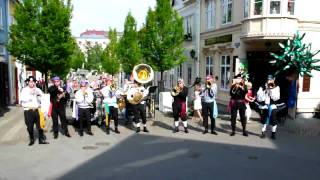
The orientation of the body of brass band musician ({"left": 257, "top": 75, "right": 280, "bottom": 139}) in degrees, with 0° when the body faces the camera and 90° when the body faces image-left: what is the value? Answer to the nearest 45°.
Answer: approximately 0°

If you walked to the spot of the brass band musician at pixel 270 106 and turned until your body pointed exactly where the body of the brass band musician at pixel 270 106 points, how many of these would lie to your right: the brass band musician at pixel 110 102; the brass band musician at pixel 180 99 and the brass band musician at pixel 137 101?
3

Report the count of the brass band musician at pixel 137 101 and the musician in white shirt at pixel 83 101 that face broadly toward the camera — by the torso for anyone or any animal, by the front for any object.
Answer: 2

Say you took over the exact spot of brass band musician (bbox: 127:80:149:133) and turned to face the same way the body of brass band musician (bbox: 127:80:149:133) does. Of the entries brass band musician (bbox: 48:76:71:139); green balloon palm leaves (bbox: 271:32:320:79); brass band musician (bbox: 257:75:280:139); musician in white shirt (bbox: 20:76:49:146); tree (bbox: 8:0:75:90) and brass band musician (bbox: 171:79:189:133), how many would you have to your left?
3

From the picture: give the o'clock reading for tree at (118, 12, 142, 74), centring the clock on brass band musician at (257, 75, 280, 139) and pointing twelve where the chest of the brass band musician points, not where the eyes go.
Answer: The tree is roughly at 5 o'clock from the brass band musician.

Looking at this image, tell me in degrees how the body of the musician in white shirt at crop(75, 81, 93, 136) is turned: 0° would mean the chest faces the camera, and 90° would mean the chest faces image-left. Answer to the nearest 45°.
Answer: approximately 0°

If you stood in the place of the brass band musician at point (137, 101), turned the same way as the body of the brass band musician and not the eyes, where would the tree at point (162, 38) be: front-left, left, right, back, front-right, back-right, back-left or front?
back

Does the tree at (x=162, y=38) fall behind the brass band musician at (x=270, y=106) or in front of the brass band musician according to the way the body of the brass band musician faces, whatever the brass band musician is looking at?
behind

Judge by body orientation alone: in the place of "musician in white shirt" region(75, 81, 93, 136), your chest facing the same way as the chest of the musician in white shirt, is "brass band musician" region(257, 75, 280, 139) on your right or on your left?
on your left

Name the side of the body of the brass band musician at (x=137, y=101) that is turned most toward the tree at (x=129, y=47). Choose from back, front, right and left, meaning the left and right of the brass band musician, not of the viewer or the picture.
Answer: back

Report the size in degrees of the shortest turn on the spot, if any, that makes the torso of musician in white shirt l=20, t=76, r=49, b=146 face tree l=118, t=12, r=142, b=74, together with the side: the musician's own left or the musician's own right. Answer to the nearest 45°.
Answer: approximately 135° to the musician's own left

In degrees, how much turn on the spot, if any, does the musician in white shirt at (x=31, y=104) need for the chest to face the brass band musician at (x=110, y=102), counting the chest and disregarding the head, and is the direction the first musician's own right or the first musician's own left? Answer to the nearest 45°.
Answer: approximately 90° to the first musician's own left
